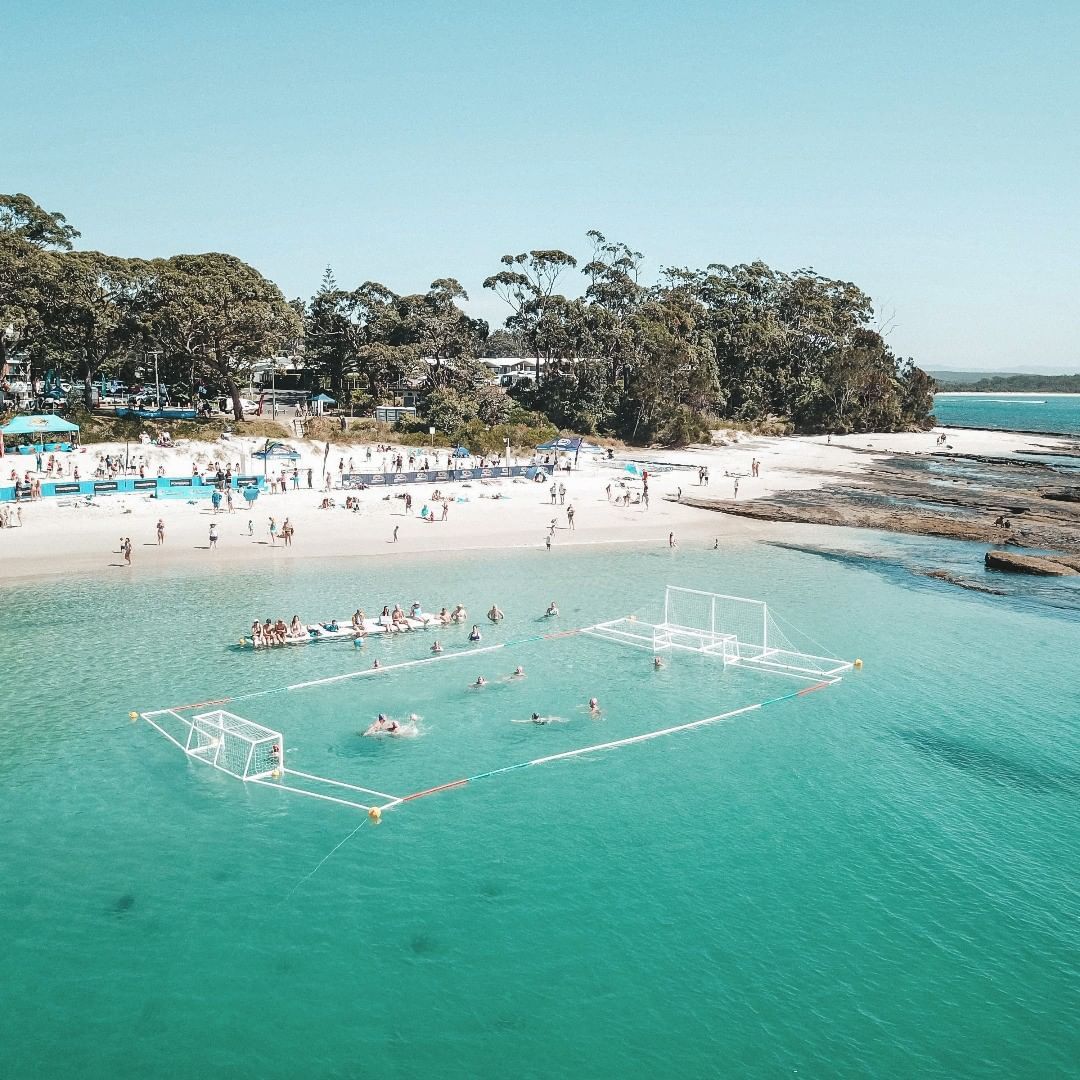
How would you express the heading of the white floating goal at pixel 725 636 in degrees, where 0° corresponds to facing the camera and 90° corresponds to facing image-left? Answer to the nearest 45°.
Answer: approximately 45°

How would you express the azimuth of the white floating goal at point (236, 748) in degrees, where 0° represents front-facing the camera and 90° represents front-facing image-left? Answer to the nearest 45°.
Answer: approximately 225°

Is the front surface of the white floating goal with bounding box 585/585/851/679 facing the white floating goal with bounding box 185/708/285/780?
yes

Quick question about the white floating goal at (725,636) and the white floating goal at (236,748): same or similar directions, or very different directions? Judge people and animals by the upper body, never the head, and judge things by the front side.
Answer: very different directions
